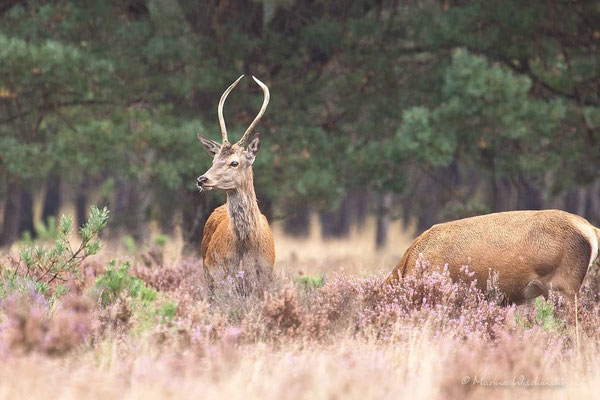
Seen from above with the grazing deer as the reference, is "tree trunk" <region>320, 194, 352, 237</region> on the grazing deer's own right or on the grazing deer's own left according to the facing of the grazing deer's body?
on the grazing deer's own right

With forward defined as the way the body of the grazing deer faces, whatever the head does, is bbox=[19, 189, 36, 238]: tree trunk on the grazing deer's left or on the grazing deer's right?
on the grazing deer's right

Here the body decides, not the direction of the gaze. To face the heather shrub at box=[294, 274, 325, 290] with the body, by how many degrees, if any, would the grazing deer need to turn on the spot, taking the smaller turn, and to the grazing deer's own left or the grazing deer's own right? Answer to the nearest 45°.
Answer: approximately 45° to the grazing deer's own right

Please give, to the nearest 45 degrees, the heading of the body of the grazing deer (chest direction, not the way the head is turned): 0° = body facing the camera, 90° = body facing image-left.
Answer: approximately 90°

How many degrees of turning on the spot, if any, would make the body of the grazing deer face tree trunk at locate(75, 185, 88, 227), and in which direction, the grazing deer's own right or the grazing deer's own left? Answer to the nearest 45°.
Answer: approximately 45° to the grazing deer's own right

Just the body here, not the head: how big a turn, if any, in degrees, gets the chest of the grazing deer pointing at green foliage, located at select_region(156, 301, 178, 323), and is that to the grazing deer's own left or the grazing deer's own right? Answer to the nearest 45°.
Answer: approximately 45° to the grazing deer's own left

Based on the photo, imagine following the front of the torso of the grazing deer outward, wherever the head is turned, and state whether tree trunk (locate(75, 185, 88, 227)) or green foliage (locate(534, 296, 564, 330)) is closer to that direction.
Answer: the tree trunk
